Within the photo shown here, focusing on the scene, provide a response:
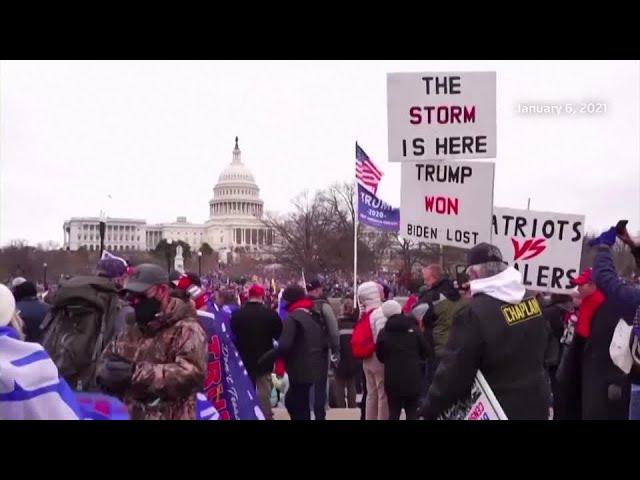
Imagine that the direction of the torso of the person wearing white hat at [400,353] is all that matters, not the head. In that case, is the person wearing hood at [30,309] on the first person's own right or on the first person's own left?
on the first person's own left

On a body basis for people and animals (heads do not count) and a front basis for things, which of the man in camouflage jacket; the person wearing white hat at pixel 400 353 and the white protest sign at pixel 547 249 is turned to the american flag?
the person wearing white hat

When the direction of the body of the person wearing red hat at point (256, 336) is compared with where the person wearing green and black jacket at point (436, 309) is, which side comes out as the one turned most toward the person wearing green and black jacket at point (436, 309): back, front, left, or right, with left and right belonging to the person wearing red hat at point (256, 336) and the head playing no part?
right

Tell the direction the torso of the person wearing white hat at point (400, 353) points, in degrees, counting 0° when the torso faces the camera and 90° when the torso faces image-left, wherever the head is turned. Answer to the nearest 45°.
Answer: approximately 180°

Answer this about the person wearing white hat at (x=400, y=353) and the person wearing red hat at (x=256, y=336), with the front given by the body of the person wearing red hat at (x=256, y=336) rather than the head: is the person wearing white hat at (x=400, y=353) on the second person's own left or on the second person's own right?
on the second person's own right

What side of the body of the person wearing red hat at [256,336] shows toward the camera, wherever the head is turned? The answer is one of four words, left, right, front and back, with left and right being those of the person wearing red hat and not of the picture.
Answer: back

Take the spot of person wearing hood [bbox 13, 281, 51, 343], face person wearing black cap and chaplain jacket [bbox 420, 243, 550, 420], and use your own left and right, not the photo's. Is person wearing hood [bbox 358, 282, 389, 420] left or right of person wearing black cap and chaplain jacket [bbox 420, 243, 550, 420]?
left

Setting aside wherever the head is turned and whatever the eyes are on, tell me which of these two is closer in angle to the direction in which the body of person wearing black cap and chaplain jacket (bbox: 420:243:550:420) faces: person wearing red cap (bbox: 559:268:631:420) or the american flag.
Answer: the american flag

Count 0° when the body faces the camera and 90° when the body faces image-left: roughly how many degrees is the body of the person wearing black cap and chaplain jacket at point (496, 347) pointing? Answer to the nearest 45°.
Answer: approximately 135°

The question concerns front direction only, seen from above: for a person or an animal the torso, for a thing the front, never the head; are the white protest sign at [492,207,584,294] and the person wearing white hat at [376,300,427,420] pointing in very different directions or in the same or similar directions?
very different directions

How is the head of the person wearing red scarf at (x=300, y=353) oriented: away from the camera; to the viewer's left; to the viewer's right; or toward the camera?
away from the camera

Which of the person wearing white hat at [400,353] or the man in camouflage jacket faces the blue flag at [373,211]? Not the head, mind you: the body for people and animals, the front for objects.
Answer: the person wearing white hat

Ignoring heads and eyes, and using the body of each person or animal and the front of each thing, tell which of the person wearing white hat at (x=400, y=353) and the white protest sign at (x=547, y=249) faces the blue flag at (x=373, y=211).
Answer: the person wearing white hat

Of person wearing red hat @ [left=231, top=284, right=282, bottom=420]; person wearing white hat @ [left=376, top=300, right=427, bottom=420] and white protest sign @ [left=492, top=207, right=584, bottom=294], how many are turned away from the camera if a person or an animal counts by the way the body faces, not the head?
2

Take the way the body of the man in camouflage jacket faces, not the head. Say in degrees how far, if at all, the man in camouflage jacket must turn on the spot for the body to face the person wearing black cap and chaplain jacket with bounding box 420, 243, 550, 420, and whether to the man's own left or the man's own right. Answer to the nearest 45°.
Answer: approximately 135° to the man's own left
